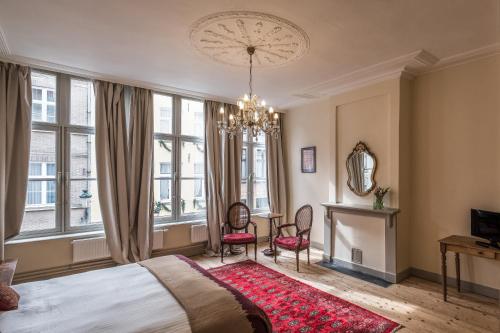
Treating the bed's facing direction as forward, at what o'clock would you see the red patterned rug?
The red patterned rug is roughly at 1 o'clock from the bed.

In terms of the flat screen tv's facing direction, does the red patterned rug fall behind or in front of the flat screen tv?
in front

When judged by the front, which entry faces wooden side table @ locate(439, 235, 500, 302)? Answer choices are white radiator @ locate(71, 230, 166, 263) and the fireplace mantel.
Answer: the white radiator

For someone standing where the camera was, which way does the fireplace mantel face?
facing the viewer and to the left of the viewer

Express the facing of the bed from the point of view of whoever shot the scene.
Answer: facing away from the viewer and to the right of the viewer

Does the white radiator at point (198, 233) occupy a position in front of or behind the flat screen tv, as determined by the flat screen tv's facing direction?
in front

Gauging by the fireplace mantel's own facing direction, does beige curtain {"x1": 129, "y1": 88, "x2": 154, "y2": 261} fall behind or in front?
in front

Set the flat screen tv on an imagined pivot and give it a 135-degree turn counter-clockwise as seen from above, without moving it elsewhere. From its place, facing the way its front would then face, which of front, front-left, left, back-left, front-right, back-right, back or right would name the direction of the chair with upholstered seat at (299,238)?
back

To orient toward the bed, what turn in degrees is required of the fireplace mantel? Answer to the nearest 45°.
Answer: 0° — it already faces it

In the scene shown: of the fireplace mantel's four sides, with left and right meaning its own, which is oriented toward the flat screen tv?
left

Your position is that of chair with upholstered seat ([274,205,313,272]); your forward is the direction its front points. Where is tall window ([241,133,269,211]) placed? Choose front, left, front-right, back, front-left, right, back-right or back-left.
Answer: right

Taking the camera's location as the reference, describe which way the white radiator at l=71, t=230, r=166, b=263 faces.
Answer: facing the viewer and to the right of the viewer
